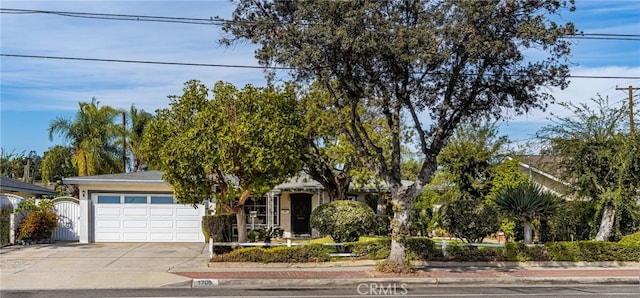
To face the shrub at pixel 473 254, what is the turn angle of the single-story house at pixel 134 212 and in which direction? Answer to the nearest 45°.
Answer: approximately 45° to its left

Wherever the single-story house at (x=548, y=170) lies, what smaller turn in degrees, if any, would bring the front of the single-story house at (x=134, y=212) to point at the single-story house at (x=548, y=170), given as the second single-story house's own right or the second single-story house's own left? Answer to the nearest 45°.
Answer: approximately 90° to the second single-story house's own left

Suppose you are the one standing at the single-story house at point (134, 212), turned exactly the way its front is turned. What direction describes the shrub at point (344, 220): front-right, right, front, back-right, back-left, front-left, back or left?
front-left

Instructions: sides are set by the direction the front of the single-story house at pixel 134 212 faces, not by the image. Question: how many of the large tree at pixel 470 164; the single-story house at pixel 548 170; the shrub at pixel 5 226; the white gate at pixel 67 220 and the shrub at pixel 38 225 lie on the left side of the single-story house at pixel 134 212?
2

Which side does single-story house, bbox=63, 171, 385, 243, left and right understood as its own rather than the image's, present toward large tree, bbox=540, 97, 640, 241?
left

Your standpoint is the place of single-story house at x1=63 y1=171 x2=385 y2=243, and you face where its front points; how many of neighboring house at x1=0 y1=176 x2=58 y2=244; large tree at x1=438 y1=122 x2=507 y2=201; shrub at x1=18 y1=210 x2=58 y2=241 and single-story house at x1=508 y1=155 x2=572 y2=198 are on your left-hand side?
2

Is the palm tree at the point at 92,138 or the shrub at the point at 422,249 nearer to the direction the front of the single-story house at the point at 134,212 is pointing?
the shrub

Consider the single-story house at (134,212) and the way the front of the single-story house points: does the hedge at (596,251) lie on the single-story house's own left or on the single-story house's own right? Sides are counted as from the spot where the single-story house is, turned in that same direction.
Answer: on the single-story house's own left

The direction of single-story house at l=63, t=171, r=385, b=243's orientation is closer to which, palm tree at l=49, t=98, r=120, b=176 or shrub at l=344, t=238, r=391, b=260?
the shrub

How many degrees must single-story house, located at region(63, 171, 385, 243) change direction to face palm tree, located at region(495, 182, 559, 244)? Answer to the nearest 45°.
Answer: approximately 45° to its left

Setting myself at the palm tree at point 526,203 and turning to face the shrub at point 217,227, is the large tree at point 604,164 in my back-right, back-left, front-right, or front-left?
back-right

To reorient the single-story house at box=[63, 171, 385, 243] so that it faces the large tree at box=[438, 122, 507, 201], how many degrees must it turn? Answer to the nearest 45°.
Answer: approximately 90° to its left

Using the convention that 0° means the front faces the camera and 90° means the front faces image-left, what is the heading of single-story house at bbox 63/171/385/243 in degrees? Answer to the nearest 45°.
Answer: approximately 0°

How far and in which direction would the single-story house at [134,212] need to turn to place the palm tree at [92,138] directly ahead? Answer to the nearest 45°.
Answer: approximately 180°

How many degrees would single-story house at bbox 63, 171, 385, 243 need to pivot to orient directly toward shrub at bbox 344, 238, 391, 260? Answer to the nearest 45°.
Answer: approximately 45° to its left
